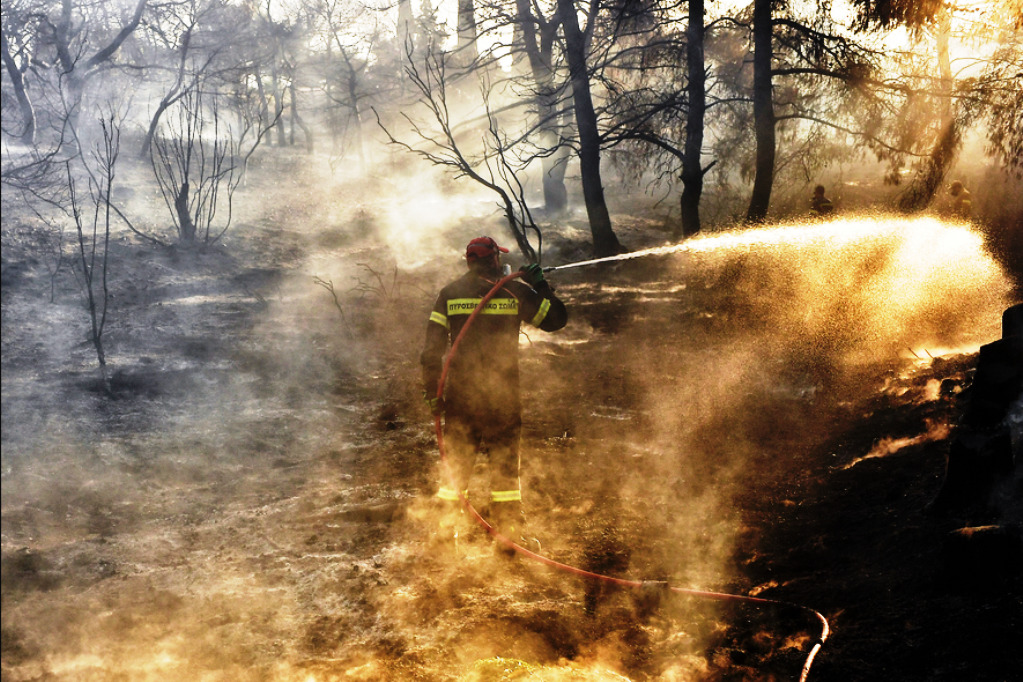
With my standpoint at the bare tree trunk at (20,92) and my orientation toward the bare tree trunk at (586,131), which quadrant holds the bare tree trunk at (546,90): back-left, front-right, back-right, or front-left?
front-left

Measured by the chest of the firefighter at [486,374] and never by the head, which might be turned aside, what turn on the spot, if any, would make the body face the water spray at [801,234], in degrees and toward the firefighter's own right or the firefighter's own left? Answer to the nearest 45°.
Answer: approximately 45° to the firefighter's own right

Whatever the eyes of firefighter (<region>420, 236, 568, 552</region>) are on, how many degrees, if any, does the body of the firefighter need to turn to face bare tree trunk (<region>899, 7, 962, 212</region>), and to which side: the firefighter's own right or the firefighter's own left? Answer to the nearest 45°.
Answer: approximately 45° to the firefighter's own right

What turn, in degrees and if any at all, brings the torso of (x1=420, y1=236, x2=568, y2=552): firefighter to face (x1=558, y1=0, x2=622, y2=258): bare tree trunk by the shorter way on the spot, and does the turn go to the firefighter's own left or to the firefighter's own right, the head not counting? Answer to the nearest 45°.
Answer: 0° — they already face it

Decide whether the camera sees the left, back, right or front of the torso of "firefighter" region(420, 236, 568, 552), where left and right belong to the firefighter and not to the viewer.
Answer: back

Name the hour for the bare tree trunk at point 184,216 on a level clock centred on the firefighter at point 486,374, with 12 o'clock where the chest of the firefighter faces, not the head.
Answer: The bare tree trunk is roughly at 11 o'clock from the firefighter.

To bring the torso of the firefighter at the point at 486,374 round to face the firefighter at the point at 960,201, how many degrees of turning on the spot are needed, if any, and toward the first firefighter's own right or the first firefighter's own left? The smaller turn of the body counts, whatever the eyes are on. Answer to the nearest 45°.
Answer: approximately 45° to the first firefighter's own right

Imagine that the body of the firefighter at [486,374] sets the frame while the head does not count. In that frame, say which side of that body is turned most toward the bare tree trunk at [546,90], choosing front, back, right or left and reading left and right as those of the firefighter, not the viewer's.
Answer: front

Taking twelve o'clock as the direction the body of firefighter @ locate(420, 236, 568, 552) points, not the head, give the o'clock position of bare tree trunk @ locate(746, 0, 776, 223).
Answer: The bare tree trunk is roughly at 1 o'clock from the firefighter.

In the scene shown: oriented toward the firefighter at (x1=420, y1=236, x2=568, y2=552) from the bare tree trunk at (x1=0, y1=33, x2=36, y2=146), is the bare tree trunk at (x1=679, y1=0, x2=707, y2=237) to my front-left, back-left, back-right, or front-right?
front-left

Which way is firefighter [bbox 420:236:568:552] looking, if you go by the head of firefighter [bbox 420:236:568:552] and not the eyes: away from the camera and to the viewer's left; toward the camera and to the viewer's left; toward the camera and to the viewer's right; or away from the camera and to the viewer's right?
away from the camera and to the viewer's right
